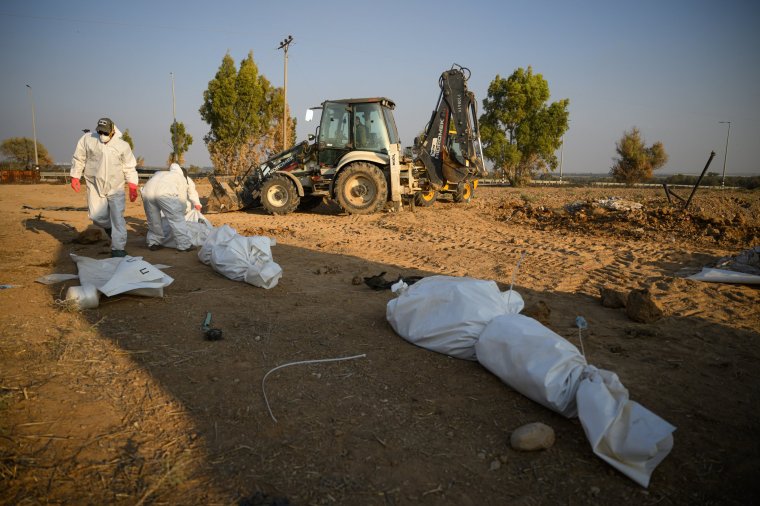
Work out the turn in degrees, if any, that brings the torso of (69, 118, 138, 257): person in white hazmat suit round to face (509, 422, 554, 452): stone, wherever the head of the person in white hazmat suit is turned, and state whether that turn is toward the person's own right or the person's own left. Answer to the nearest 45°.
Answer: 0° — they already face it

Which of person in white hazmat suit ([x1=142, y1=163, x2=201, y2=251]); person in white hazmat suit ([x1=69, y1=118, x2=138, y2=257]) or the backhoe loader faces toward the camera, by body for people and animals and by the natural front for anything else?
person in white hazmat suit ([x1=69, y1=118, x2=138, y2=257])

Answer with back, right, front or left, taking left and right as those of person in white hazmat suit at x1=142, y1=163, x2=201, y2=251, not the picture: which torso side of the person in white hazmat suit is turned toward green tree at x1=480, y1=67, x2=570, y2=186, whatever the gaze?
front

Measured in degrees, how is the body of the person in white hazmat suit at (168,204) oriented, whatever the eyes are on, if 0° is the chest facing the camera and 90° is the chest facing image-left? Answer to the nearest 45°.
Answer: approximately 225°

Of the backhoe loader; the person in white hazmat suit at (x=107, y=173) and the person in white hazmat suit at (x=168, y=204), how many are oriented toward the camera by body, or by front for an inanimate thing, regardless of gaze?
1

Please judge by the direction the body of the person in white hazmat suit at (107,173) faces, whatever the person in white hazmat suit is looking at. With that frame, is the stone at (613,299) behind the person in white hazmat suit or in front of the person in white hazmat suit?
in front

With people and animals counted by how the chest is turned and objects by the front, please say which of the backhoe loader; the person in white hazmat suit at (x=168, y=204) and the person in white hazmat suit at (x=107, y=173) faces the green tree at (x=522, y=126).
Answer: the person in white hazmat suit at (x=168, y=204)

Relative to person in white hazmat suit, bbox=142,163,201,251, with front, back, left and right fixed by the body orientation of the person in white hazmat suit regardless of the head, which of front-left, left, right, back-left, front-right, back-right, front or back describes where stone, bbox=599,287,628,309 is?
right

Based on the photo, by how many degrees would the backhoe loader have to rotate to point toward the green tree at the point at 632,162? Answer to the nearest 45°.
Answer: approximately 135° to its right

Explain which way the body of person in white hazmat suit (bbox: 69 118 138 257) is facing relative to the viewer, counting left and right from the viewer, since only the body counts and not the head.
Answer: facing the viewer

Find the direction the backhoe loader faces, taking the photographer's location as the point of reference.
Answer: facing to the left of the viewer

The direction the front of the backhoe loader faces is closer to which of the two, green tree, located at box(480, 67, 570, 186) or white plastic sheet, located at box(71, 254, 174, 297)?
the white plastic sheet

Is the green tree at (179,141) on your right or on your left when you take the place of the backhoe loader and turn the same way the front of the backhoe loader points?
on your right

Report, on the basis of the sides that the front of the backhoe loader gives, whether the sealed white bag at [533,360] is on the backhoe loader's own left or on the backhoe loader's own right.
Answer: on the backhoe loader's own left

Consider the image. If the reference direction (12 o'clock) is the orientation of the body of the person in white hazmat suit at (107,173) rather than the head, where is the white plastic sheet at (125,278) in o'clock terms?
The white plastic sheet is roughly at 12 o'clock from the person in white hazmat suit.
